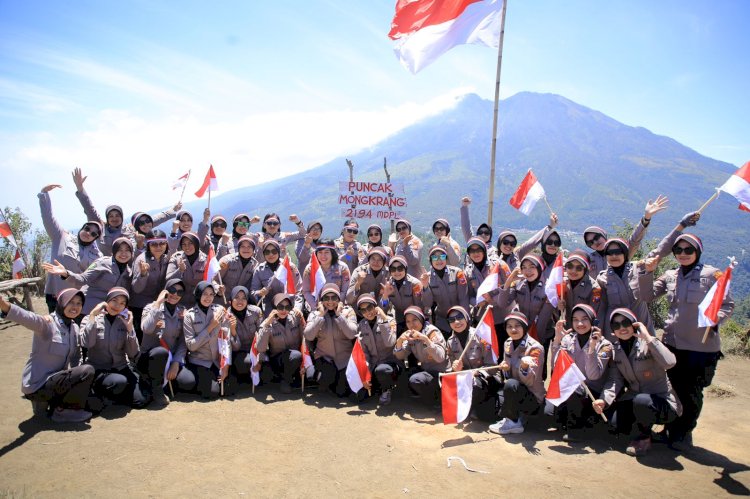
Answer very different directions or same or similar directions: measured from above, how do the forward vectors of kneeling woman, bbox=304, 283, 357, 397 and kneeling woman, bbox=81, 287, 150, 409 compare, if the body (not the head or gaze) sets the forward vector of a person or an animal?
same or similar directions

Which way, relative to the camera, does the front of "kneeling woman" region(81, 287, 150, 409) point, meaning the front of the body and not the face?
toward the camera

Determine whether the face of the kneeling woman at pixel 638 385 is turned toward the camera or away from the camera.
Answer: toward the camera

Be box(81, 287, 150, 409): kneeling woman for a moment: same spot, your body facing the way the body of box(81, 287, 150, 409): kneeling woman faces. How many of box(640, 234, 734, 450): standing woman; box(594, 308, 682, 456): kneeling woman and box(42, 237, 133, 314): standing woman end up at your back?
1

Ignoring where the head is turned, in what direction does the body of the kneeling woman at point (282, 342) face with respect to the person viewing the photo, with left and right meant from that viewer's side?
facing the viewer

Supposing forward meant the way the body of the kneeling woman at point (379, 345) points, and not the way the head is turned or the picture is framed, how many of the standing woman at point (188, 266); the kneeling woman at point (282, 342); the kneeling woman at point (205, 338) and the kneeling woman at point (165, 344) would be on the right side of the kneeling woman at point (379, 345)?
4

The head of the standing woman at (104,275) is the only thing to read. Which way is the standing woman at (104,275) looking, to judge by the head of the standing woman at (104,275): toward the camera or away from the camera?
toward the camera

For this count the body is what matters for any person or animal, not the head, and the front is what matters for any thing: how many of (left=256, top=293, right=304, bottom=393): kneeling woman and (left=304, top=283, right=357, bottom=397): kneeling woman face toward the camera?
2

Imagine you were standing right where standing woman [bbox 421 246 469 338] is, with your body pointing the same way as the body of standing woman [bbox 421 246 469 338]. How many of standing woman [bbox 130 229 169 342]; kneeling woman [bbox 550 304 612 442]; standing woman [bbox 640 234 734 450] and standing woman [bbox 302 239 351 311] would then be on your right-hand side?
2

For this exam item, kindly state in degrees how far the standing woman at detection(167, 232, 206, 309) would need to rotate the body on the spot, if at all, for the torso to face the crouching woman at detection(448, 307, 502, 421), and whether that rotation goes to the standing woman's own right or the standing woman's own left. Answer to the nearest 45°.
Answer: approximately 45° to the standing woman's own left

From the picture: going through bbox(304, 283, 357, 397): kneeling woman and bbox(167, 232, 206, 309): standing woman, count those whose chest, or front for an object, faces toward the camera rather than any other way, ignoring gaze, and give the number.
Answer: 2

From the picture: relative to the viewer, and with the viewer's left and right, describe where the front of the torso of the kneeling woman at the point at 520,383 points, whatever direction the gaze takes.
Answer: facing the viewer and to the left of the viewer

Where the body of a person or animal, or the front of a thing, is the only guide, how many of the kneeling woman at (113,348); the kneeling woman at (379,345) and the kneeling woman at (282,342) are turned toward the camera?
3

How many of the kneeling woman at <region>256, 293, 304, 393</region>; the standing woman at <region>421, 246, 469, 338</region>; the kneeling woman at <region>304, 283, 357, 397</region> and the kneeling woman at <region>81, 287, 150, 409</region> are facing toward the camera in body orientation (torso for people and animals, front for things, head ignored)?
4
